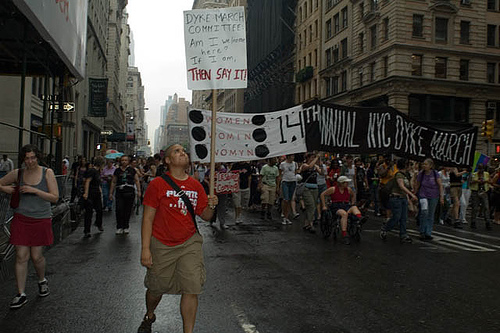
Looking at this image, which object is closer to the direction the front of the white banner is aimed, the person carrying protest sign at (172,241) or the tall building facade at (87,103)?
the person carrying protest sign

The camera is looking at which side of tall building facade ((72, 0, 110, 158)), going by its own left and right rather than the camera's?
right

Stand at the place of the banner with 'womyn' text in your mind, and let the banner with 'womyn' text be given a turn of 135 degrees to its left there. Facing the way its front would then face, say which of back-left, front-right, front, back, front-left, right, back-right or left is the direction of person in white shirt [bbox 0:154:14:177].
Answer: back-left

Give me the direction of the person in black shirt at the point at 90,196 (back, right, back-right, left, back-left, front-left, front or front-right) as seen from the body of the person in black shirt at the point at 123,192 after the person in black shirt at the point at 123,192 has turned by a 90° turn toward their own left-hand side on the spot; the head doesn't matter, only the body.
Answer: back

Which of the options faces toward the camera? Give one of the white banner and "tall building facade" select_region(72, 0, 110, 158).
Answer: the white banner

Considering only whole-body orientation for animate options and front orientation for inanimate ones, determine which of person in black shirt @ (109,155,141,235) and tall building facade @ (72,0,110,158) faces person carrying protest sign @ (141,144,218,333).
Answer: the person in black shirt

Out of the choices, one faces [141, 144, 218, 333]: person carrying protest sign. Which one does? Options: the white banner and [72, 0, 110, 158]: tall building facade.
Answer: the white banner

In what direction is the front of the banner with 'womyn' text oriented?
toward the camera

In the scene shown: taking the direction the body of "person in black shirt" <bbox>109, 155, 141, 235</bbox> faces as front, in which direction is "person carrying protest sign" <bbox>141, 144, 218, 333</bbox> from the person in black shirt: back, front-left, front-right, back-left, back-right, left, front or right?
front

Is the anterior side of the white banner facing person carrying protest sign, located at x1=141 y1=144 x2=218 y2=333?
yes

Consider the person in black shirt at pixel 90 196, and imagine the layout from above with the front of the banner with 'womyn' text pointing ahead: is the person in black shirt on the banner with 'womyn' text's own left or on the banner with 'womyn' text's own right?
on the banner with 'womyn' text's own right

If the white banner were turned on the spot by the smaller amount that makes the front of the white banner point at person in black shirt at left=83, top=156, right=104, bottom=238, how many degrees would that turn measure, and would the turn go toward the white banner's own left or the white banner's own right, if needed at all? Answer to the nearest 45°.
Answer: approximately 90° to the white banner's own right

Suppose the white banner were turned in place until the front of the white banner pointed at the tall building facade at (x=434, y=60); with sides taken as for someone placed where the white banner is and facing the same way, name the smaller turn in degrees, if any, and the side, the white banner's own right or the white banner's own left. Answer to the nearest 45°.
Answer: approximately 135° to the white banner's own left

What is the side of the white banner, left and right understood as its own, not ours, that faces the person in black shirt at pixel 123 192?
right

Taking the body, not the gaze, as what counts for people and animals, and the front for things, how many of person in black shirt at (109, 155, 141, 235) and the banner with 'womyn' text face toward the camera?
2

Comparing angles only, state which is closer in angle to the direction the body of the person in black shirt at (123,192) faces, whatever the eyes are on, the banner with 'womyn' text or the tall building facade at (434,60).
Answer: the banner with 'womyn' text

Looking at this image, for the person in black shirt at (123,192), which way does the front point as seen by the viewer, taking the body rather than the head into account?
toward the camera
